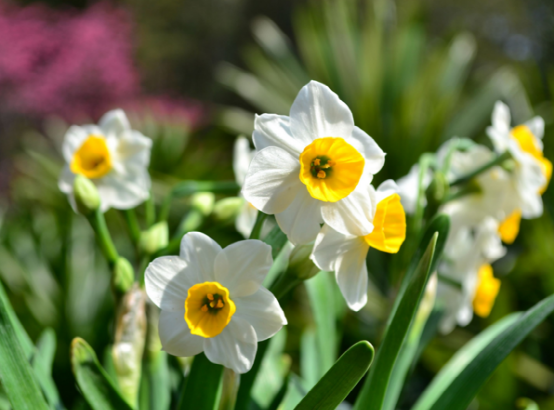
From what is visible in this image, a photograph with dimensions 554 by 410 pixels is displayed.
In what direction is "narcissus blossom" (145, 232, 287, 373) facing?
toward the camera
